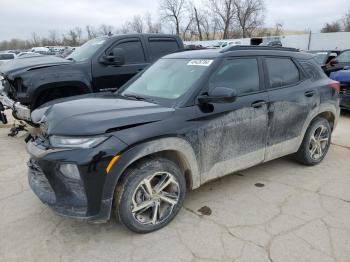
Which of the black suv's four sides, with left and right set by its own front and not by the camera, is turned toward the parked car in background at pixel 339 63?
back

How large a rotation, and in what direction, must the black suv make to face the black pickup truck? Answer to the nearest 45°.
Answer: approximately 90° to its right

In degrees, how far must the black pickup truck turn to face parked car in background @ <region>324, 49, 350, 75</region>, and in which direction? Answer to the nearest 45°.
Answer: approximately 135° to its left

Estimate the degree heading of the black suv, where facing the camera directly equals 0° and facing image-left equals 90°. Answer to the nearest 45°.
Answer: approximately 45°

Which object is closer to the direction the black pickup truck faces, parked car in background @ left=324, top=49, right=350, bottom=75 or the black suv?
the black suv

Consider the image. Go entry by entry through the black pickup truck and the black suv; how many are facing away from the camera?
0

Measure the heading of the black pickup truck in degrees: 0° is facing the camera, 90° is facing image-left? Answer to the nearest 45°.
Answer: approximately 45°
